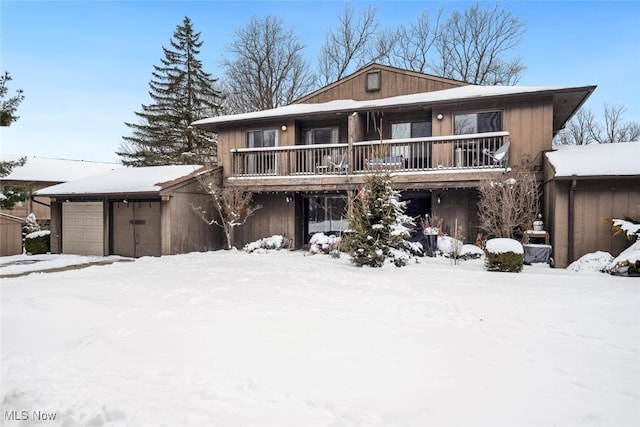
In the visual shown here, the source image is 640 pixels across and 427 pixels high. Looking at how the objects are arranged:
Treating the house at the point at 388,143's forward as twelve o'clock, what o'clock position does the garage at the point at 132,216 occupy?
the garage at the point at 132,216 is roughly at 3 o'clock from the house at the point at 388,143.

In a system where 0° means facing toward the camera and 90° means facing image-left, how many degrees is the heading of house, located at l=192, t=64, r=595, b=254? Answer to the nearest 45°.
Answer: approximately 0°

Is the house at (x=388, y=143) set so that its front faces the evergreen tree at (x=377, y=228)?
yes

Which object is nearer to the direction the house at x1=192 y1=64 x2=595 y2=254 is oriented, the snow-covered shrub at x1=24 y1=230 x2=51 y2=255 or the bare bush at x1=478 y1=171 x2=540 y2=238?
the bare bush

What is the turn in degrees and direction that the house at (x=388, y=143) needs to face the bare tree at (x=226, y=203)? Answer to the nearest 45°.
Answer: approximately 90° to its right

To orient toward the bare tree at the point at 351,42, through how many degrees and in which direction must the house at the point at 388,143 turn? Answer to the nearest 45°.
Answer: approximately 180°

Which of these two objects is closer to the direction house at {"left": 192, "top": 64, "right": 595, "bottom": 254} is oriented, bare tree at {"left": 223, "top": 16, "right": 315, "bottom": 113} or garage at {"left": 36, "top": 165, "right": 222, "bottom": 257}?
the garage
